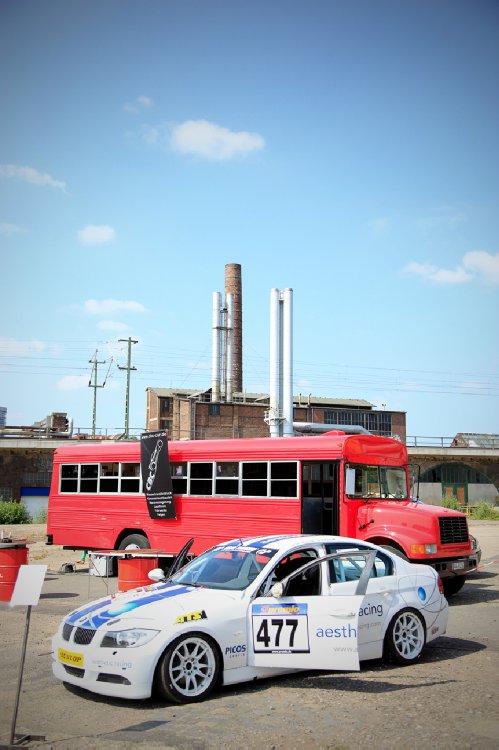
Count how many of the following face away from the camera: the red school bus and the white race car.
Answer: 0

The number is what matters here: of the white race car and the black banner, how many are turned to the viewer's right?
0

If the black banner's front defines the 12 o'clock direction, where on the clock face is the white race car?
The white race car is roughly at 12 o'clock from the black banner.

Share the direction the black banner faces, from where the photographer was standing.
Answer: facing the viewer

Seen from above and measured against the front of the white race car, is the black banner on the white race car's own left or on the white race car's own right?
on the white race car's own right

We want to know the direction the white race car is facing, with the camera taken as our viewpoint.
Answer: facing the viewer and to the left of the viewer

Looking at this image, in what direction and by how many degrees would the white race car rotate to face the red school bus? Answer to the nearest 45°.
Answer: approximately 135° to its right

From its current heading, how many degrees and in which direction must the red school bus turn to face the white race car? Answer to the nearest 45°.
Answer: approximately 45° to its right
